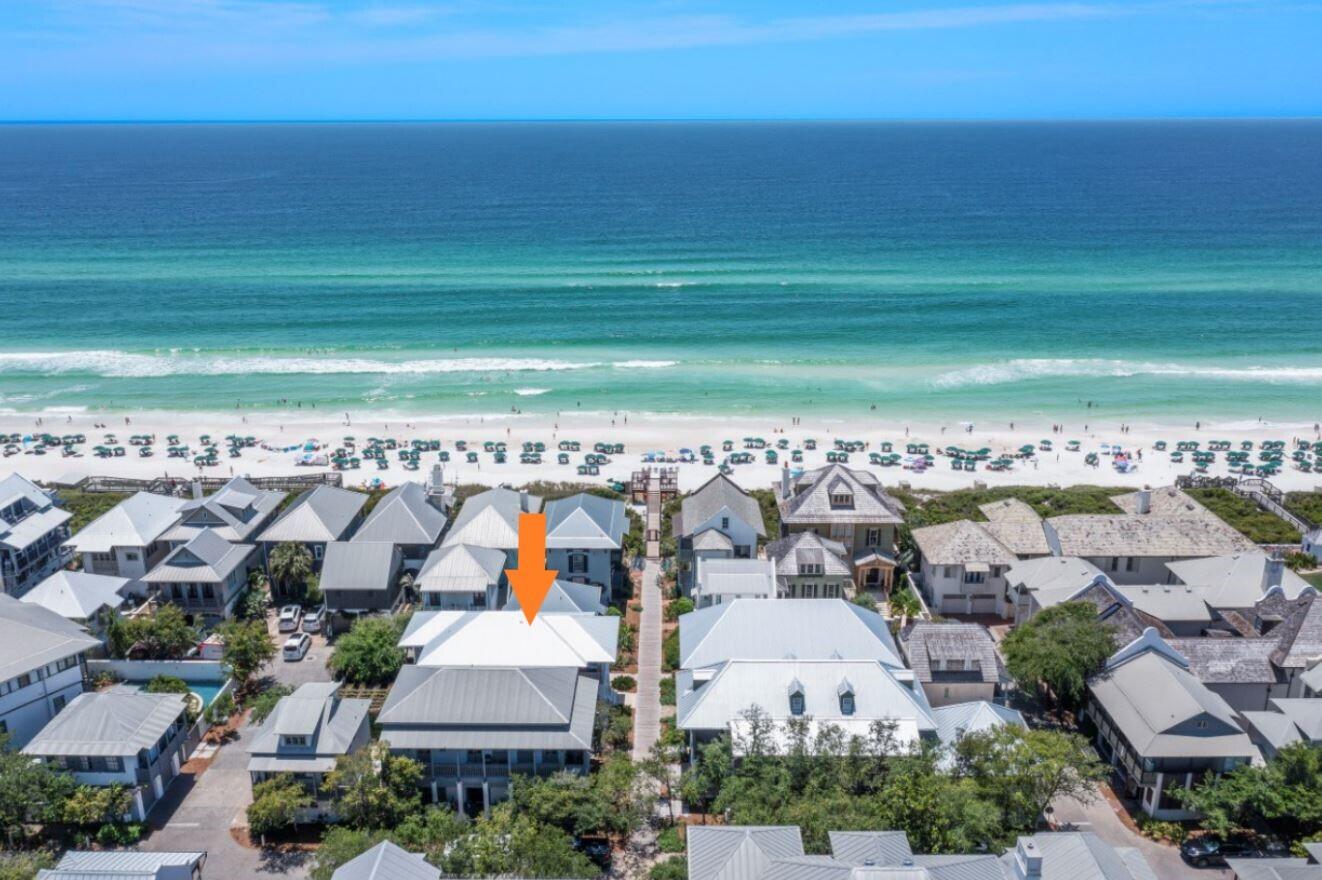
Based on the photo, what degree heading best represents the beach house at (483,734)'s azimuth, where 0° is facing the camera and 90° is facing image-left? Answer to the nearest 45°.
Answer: approximately 0°

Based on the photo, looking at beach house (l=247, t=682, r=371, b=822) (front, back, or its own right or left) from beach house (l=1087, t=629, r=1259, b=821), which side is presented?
left

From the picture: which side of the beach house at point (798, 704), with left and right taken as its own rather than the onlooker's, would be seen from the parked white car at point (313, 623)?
right

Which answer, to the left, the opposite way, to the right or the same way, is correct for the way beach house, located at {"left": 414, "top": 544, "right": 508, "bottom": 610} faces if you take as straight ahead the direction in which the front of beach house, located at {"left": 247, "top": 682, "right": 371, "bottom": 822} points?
the same way

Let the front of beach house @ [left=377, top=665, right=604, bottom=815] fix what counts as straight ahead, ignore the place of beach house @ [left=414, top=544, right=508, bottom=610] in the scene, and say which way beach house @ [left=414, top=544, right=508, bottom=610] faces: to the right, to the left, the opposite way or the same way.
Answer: the same way

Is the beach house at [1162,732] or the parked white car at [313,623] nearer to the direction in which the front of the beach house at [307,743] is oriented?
the beach house

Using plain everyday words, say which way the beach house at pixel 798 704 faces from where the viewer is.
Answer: facing the viewer

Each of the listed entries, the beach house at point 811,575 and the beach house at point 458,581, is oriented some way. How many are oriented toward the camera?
2

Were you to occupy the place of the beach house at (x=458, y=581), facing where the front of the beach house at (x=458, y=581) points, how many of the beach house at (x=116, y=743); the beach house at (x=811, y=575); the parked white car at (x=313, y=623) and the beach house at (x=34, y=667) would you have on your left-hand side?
1

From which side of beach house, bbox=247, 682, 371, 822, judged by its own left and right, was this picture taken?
front

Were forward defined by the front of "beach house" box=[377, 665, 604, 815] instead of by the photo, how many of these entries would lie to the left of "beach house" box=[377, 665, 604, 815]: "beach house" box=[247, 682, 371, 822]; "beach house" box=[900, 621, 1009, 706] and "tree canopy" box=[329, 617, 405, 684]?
1

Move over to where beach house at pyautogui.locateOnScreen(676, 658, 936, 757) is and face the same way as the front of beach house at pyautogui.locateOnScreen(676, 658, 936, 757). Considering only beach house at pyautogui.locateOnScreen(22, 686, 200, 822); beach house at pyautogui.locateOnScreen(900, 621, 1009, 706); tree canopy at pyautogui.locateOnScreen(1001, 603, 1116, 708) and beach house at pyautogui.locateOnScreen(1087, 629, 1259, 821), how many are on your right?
1

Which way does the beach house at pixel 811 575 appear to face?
toward the camera

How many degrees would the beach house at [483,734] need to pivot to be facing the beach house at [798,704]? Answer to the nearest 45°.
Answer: approximately 90° to its left

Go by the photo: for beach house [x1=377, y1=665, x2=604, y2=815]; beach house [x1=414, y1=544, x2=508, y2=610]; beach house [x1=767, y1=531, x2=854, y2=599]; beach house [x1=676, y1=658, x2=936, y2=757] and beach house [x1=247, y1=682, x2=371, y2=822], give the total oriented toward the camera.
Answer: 5

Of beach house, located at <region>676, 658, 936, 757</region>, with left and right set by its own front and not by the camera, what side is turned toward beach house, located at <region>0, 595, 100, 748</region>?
right

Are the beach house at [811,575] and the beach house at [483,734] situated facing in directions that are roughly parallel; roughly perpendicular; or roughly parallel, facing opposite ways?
roughly parallel

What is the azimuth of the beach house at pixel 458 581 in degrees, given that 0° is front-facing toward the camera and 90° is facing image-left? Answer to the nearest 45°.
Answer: approximately 0°
